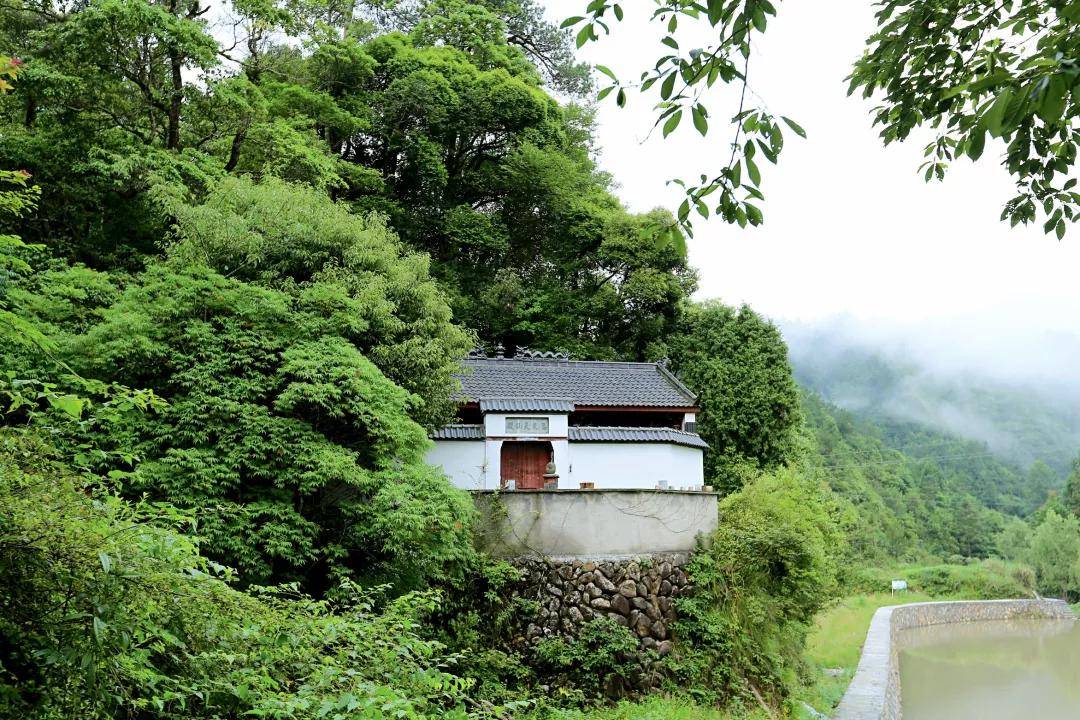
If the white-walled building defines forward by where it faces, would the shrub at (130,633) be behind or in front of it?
in front

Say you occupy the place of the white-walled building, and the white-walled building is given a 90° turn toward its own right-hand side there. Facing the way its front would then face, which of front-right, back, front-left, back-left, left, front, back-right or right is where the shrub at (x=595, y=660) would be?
left

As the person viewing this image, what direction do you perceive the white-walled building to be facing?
facing the viewer

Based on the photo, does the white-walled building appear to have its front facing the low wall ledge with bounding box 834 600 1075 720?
no

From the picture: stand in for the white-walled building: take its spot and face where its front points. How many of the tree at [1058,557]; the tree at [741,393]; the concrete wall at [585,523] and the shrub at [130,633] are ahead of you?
2

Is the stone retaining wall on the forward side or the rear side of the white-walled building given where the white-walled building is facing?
on the forward side

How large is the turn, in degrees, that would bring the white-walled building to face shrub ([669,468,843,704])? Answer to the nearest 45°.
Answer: approximately 45° to its left

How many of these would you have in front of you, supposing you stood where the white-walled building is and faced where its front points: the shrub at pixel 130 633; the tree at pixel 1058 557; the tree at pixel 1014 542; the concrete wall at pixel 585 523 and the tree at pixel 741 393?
2

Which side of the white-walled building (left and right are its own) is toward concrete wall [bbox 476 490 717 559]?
front

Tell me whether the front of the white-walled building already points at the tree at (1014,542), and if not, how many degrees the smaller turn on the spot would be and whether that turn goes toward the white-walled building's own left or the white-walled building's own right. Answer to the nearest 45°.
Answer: approximately 135° to the white-walled building's own left

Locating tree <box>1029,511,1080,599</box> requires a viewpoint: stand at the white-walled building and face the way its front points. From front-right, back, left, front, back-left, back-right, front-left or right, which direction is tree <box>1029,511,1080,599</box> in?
back-left

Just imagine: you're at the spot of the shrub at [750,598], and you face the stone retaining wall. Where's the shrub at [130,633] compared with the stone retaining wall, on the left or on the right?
left
